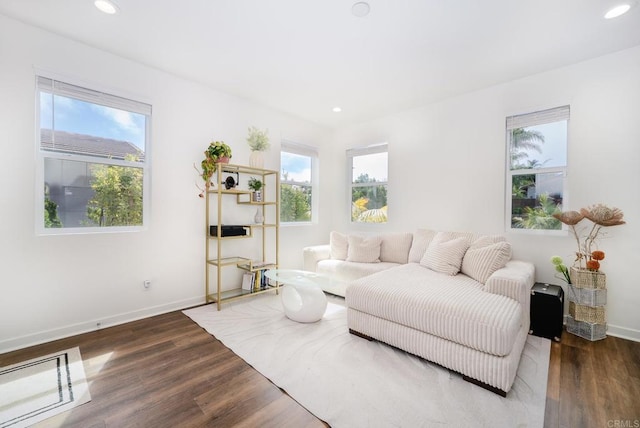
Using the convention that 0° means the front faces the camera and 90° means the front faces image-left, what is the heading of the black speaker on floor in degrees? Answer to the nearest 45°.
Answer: approximately 45°

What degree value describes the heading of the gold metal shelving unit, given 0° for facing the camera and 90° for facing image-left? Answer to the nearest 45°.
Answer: approximately 315°

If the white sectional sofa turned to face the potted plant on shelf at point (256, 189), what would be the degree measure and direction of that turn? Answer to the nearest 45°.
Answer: approximately 45° to its right
